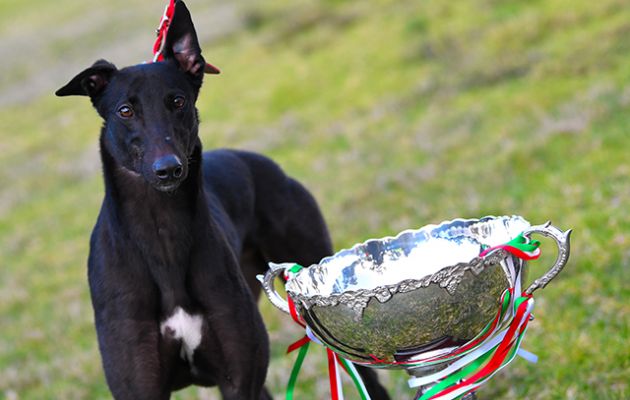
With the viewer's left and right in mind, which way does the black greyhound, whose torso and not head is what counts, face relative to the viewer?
facing the viewer and to the left of the viewer
